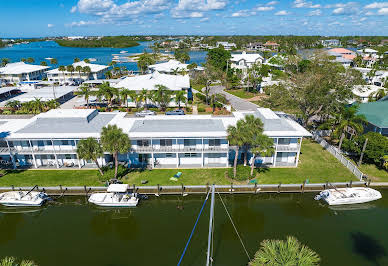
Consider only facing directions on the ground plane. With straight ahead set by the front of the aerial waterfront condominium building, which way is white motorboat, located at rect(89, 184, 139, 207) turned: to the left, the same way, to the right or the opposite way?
to the right

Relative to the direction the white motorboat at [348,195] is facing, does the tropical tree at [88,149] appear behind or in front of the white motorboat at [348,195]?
behind

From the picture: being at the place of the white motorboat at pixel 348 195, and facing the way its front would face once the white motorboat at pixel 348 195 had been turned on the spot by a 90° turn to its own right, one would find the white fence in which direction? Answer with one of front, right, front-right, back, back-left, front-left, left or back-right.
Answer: back

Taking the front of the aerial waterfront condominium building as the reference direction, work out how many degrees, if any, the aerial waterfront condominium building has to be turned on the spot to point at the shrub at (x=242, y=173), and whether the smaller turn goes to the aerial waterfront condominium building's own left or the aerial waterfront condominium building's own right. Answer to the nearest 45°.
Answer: approximately 45° to the aerial waterfront condominium building's own left

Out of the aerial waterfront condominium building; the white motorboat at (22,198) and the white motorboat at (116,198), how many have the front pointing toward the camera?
1

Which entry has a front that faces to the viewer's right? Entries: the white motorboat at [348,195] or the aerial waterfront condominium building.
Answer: the white motorboat

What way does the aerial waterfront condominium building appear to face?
toward the camera

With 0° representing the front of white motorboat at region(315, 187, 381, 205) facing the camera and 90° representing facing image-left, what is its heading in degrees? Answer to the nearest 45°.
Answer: approximately 270°

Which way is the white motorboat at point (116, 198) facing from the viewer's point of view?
to the viewer's left

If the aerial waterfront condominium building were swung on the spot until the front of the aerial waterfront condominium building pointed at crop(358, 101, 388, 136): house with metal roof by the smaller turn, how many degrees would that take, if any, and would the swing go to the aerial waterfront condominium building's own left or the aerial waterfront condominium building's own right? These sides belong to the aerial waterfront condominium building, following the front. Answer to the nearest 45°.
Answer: approximately 90° to the aerial waterfront condominium building's own left
